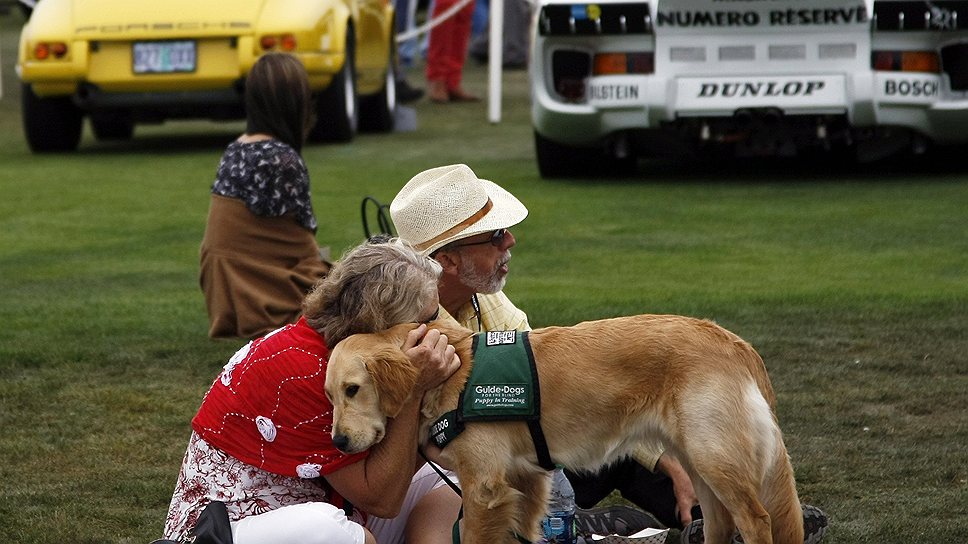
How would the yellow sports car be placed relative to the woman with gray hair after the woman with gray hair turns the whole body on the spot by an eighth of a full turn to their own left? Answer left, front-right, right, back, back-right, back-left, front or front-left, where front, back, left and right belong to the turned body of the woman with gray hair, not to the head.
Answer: front-left

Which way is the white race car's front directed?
away from the camera

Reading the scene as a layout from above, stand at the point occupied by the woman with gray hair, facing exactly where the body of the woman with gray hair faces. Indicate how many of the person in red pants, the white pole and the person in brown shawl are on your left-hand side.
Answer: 3

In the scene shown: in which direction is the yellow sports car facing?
away from the camera

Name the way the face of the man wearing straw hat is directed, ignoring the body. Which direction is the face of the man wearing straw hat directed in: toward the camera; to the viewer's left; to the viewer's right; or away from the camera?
to the viewer's right

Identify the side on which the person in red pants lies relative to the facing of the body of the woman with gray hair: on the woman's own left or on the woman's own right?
on the woman's own left

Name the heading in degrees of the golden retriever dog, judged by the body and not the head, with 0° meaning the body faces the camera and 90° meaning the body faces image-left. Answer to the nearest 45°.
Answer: approximately 90°

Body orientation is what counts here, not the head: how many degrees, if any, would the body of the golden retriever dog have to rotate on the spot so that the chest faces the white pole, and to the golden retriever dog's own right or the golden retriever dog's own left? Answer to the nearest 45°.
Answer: approximately 90° to the golden retriever dog's own right

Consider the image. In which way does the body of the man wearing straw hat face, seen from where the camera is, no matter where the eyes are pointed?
to the viewer's right

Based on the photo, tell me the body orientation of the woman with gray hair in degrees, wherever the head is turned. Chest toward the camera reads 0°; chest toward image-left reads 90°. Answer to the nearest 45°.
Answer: approximately 270°
